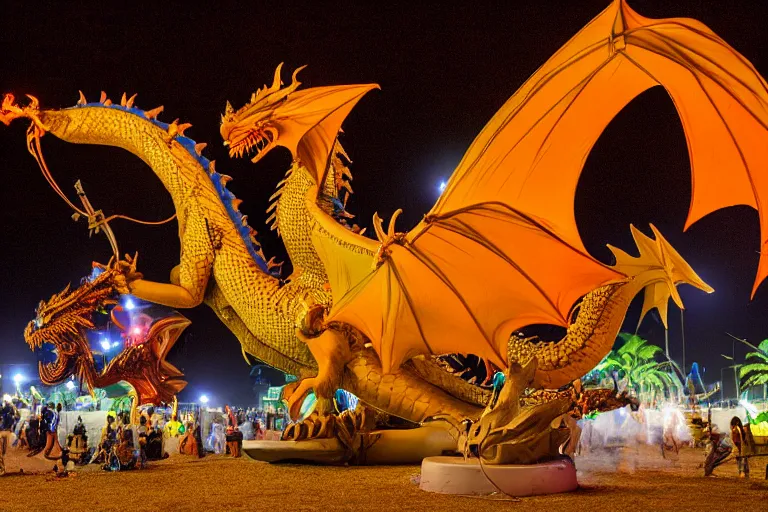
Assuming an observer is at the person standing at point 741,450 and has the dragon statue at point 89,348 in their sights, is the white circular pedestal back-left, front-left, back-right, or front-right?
front-left

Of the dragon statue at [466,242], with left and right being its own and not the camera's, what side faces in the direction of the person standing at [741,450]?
back

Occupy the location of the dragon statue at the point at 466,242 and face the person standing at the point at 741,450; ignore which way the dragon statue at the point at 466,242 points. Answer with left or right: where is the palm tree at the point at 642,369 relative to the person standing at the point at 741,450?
left

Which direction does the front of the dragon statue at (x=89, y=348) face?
to the viewer's left

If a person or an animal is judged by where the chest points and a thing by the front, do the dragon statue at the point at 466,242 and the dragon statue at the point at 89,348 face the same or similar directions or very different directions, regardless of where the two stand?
same or similar directions

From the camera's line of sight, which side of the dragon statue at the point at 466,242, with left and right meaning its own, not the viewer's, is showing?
left

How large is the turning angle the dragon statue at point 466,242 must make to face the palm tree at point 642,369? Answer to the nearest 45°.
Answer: approximately 135° to its right

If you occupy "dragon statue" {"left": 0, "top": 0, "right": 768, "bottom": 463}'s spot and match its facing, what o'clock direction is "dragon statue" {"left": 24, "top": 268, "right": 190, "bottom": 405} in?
"dragon statue" {"left": 24, "top": 268, "right": 190, "bottom": 405} is roughly at 1 o'clock from "dragon statue" {"left": 0, "top": 0, "right": 768, "bottom": 463}.

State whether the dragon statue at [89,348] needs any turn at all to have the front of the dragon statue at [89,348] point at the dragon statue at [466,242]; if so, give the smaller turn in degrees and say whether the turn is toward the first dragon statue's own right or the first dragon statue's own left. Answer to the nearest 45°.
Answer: approximately 135° to the first dragon statue's own left

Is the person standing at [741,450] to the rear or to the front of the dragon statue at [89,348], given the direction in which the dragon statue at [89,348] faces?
to the rear
